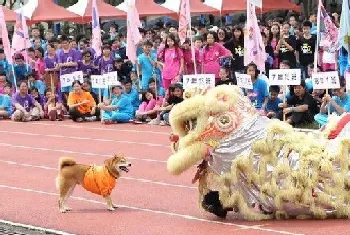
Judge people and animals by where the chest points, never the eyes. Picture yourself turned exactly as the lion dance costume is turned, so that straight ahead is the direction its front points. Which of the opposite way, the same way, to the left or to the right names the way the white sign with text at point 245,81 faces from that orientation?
to the left

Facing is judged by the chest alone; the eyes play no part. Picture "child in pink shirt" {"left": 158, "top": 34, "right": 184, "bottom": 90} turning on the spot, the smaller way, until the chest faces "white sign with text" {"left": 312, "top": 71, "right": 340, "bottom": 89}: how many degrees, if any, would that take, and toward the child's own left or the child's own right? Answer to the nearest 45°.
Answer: approximately 45° to the child's own left

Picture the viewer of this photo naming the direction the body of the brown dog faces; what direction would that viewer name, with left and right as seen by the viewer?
facing to the right of the viewer

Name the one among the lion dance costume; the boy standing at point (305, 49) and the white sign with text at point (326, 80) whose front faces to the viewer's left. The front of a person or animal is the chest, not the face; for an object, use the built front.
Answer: the lion dance costume

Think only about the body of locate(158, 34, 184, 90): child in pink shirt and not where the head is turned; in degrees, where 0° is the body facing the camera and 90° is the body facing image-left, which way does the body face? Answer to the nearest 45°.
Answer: approximately 0°

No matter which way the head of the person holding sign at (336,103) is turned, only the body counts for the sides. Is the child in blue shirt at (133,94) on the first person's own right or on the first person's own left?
on the first person's own right
